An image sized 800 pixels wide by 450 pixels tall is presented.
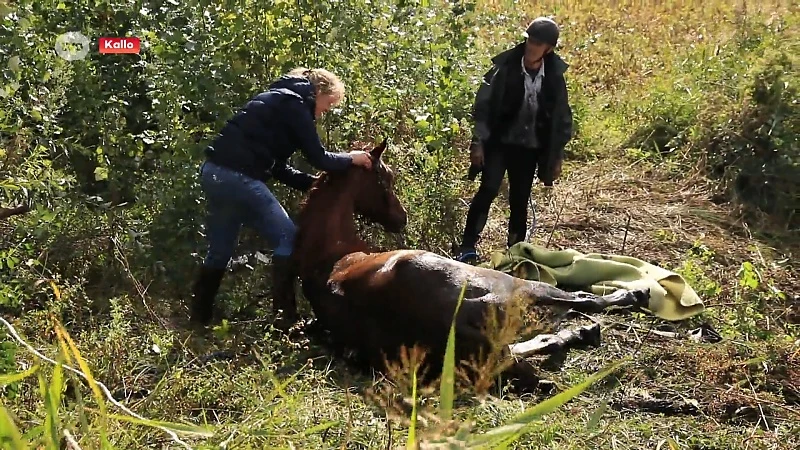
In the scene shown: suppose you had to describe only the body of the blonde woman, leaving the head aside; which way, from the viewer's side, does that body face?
to the viewer's right

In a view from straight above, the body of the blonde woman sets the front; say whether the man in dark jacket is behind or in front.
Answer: in front

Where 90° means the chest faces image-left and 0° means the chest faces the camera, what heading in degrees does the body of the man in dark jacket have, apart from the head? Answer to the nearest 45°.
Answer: approximately 0°

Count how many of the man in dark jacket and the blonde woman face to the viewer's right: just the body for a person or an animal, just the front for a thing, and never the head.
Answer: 1

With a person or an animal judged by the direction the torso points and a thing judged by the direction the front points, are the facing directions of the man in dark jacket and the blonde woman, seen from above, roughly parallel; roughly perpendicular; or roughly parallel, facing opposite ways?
roughly perpendicular

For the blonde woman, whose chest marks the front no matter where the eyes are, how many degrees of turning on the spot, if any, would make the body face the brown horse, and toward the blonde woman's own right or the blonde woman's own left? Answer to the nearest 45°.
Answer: approximately 45° to the blonde woman's own right

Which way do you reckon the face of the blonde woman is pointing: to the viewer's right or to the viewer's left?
to the viewer's right
